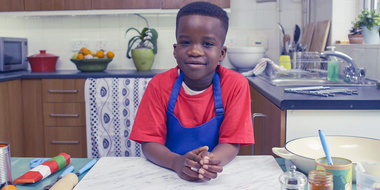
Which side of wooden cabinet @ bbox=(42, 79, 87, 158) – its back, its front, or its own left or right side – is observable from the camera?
front

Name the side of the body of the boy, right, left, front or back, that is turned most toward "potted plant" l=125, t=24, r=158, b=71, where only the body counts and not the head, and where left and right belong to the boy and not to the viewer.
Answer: back

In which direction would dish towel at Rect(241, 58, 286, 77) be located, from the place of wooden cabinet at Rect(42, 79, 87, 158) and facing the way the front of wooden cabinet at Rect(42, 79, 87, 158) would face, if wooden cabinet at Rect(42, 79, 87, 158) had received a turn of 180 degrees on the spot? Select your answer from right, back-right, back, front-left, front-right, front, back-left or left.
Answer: back-right

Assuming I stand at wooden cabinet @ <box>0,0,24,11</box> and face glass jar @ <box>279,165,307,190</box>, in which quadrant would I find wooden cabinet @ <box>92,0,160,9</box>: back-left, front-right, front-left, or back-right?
front-left

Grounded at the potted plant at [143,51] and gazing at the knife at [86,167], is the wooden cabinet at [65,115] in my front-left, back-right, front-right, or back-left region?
front-right

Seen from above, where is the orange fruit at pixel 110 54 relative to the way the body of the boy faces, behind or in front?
behind

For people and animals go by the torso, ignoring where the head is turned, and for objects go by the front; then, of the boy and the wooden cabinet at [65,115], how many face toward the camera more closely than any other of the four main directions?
2

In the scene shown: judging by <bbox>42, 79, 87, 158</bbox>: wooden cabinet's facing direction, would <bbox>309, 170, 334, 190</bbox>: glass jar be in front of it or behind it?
in front

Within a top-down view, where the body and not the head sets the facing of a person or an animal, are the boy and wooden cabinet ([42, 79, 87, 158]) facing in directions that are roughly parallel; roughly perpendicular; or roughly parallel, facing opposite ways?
roughly parallel

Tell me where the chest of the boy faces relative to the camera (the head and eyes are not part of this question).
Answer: toward the camera

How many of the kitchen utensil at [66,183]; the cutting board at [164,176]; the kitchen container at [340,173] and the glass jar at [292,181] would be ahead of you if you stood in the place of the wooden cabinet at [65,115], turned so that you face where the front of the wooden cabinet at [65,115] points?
4

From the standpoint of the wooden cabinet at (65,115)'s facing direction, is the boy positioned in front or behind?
in front
